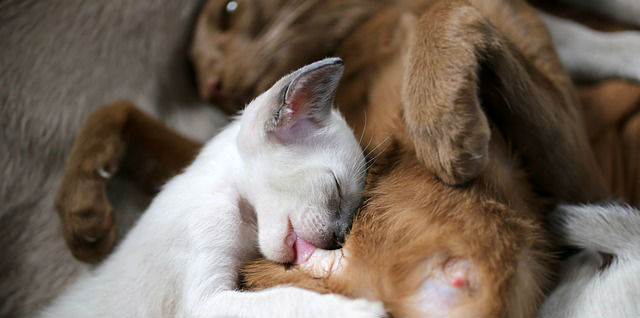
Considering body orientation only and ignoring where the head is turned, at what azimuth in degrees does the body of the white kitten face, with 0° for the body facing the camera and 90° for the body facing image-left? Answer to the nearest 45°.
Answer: approximately 270°
